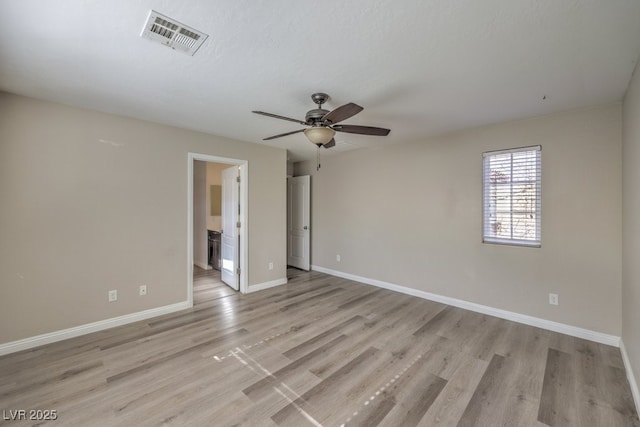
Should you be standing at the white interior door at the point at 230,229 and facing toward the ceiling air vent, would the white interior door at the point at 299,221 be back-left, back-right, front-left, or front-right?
back-left

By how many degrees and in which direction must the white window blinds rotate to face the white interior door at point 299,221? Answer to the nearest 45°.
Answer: approximately 45° to its right

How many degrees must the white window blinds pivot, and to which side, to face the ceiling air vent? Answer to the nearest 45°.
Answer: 0° — it already faces it

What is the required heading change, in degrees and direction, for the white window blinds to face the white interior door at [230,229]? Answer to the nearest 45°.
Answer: approximately 45° to its right

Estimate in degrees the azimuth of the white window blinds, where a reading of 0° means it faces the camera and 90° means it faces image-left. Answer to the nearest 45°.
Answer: approximately 45°
